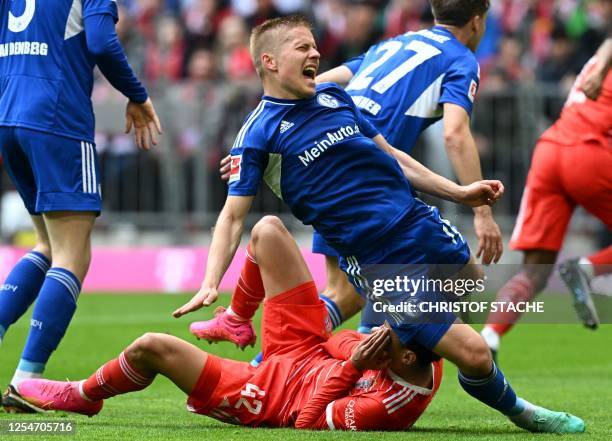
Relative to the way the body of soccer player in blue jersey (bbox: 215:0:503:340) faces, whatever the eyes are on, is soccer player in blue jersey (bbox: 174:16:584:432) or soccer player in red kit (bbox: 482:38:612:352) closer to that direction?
the soccer player in red kit
